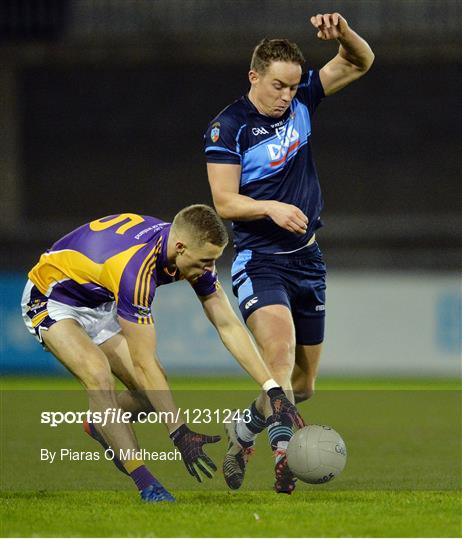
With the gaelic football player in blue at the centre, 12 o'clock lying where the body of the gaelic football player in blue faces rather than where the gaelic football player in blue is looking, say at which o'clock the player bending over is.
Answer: The player bending over is roughly at 3 o'clock from the gaelic football player in blue.

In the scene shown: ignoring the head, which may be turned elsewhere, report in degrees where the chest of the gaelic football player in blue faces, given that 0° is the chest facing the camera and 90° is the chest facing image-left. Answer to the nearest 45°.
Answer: approximately 315°
